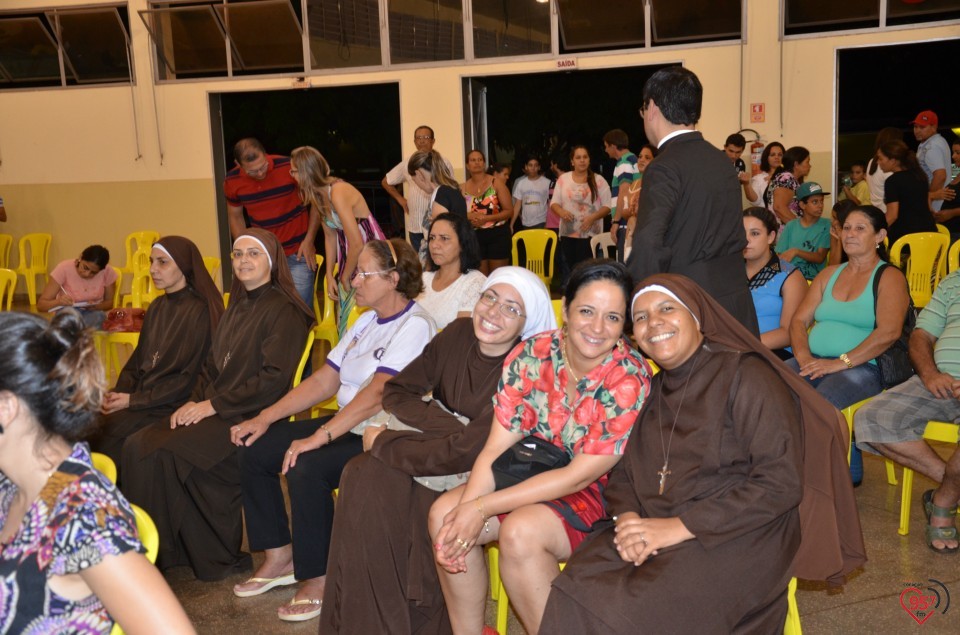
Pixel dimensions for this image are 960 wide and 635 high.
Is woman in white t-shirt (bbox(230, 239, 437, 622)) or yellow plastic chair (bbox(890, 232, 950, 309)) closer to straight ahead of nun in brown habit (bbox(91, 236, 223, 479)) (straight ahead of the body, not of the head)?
the woman in white t-shirt

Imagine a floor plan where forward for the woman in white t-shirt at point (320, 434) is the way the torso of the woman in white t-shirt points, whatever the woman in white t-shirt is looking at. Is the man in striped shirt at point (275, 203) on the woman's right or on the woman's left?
on the woman's right

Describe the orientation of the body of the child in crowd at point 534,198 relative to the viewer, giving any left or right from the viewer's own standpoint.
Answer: facing the viewer

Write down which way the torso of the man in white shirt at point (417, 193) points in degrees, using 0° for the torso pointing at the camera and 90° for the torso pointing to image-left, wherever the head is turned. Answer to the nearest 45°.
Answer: approximately 0°

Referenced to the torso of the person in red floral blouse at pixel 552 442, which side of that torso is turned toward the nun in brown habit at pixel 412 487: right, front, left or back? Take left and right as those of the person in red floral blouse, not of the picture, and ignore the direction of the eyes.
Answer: right

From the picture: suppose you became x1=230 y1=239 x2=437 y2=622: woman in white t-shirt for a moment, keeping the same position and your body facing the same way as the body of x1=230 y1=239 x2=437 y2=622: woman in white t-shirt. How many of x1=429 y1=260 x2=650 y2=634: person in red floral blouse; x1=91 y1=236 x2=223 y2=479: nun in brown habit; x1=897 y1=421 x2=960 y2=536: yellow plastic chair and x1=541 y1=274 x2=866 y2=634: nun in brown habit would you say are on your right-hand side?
1

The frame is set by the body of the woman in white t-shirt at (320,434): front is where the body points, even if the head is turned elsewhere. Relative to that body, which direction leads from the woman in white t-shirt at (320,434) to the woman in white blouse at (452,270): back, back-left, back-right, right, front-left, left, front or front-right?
back

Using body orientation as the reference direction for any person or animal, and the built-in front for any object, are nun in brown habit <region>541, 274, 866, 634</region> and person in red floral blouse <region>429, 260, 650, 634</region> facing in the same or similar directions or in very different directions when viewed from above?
same or similar directions

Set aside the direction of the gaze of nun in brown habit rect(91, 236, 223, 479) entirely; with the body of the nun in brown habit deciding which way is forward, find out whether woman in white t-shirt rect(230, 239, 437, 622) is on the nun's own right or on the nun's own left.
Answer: on the nun's own left

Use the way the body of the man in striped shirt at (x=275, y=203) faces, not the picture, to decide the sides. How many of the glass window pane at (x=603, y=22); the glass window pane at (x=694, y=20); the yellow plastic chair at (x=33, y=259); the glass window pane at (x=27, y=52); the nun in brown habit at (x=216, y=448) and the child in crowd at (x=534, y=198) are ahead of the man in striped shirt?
1

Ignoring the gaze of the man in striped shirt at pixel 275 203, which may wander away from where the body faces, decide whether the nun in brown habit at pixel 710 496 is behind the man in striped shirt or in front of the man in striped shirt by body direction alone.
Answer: in front

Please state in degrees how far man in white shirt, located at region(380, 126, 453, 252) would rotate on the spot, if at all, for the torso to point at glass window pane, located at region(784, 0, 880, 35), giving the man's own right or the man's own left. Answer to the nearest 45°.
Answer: approximately 90° to the man's own left

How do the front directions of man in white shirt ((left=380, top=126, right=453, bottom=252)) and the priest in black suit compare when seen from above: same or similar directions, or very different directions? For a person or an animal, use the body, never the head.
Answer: very different directions

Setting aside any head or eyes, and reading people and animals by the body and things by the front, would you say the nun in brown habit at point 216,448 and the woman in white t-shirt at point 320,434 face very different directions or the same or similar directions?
same or similar directions

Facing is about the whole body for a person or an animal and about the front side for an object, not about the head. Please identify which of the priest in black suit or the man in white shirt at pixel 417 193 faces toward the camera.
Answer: the man in white shirt
